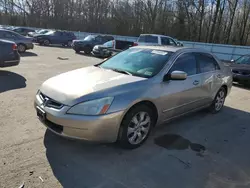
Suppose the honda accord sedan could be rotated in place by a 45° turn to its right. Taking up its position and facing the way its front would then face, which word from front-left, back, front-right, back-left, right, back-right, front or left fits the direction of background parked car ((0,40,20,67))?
front-right

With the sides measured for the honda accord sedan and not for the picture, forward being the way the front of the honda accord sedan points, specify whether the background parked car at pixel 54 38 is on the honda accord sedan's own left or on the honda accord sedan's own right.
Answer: on the honda accord sedan's own right

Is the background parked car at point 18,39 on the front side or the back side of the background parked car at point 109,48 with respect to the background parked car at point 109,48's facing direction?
on the front side

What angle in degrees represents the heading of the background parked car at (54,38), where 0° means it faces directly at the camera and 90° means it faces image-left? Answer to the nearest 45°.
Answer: approximately 45°

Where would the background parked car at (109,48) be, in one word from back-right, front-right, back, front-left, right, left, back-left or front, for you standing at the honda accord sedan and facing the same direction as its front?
back-right

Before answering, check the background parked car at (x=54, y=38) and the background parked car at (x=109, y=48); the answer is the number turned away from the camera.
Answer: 0

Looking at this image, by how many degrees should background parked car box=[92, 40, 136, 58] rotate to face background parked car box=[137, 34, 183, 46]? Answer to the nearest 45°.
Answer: approximately 135° to its left

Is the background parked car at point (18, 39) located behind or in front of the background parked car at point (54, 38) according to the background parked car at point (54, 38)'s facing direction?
in front

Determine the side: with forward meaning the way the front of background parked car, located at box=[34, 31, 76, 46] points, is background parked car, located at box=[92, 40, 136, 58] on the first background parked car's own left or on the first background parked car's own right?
on the first background parked car's own left

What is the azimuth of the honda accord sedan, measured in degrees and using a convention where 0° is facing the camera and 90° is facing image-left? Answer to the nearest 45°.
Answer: approximately 45°

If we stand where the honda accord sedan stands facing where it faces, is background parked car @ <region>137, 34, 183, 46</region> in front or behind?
behind

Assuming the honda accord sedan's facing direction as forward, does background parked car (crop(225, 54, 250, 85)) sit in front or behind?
behind

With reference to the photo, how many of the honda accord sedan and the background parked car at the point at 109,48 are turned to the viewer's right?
0

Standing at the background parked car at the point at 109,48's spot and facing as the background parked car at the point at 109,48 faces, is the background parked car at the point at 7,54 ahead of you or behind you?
ahead
